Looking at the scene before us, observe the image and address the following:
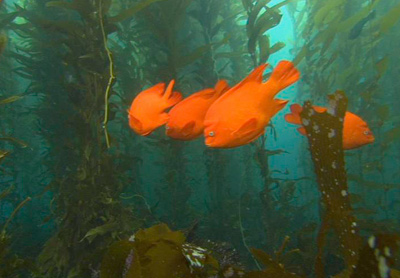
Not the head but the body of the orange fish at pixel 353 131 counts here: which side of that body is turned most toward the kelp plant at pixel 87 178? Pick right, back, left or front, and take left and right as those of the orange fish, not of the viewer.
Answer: back

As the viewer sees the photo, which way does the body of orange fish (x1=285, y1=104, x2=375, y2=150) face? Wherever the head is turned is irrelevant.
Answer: to the viewer's right

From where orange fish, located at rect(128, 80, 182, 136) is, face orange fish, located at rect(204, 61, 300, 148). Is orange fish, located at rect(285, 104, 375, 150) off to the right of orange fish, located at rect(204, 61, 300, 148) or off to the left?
left

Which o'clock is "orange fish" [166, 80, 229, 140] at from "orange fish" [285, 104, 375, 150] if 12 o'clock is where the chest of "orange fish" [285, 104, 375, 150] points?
"orange fish" [166, 80, 229, 140] is roughly at 5 o'clock from "orange fish" [285, 104, 375, 150].

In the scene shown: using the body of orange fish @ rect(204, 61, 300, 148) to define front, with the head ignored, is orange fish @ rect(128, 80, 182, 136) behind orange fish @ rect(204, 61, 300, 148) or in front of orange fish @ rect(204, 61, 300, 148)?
in front

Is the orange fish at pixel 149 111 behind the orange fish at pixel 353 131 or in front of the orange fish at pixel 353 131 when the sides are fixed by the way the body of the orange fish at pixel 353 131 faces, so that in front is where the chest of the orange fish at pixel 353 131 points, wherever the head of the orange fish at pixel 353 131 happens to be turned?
behind

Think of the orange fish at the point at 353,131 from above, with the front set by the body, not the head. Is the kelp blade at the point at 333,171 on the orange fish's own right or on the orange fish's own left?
on the orange fish's own right

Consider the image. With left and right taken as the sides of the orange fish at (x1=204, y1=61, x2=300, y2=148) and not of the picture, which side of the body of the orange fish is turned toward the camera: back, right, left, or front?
left

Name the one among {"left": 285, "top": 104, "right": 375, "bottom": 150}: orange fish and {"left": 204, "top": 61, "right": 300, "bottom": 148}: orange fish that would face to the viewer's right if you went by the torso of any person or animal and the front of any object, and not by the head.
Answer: {"left": 285, "top": 104, "right": 375, "bottom": 150}: orange fish

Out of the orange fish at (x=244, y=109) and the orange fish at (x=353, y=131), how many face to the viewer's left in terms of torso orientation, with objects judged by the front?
1

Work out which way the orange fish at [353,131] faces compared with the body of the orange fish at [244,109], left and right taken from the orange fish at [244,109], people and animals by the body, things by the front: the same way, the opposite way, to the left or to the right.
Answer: the opposite way
